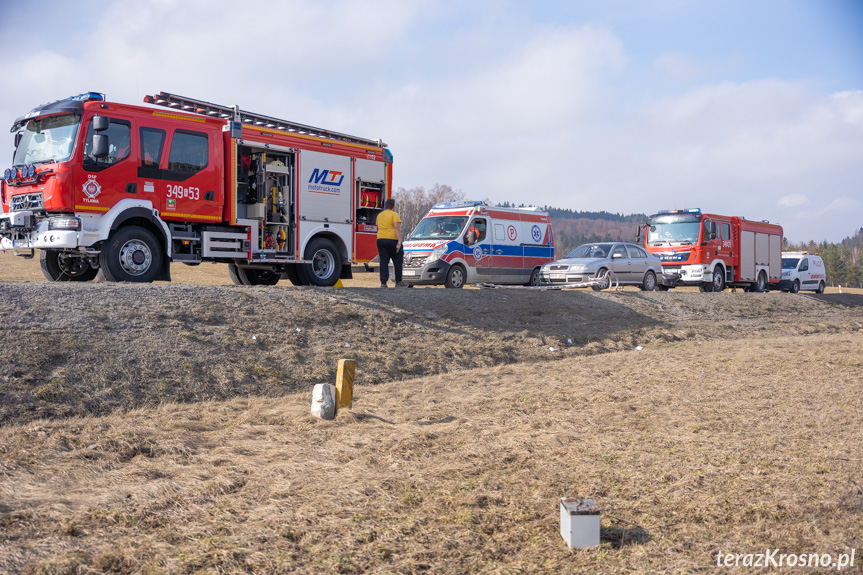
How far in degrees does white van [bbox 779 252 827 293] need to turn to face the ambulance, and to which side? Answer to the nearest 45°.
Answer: approximately 45° to its left

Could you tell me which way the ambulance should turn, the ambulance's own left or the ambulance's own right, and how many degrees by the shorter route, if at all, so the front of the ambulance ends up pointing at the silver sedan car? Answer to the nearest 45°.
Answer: approximately 135° to the ambulance's own left

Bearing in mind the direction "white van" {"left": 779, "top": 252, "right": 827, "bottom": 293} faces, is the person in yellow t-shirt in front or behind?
in front

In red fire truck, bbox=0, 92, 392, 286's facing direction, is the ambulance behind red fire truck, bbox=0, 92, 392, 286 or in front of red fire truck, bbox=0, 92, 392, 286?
behind

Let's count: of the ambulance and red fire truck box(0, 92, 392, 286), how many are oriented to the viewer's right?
0

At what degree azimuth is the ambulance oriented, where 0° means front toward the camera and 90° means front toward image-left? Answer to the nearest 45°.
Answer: approximately 45°

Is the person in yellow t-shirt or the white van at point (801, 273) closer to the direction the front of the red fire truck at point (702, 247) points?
the person in yellow t-shirt

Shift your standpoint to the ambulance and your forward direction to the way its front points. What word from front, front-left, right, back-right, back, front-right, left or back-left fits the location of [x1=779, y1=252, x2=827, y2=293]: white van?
back

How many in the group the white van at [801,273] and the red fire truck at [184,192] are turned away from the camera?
0

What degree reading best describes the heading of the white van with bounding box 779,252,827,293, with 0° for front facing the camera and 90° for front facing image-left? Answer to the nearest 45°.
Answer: approximately 45°

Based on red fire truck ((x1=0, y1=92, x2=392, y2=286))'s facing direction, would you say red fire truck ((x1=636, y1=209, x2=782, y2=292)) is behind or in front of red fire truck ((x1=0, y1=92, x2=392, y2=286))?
behind
